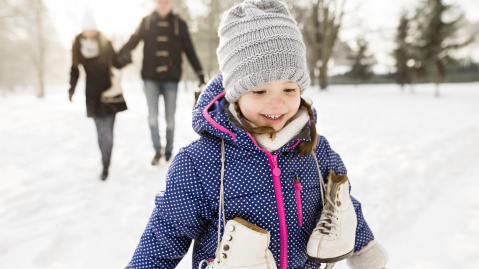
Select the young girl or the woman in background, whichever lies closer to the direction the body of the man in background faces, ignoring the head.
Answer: the young girl

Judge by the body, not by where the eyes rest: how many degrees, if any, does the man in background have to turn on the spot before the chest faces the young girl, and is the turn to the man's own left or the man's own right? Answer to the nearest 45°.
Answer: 0° — they already face them

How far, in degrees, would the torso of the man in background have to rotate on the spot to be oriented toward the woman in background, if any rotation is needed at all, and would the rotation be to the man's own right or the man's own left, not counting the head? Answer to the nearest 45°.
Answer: approximately 45° to the man's own right

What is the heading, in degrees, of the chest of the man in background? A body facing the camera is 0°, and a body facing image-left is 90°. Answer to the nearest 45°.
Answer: approximately 0°

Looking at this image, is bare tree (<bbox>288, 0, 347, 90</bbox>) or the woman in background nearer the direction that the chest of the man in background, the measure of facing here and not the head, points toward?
the woman in background

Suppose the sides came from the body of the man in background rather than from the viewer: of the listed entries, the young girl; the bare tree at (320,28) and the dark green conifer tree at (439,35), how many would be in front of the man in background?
1

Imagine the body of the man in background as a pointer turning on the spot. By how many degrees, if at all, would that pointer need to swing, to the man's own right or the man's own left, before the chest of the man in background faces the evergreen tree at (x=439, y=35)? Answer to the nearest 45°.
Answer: approximately 135° to the man's own left

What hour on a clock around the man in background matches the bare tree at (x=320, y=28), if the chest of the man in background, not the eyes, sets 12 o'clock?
The bare tree is roughly at 7 o'clock from the man in background.

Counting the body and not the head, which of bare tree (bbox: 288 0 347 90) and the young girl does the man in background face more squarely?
the young girl
